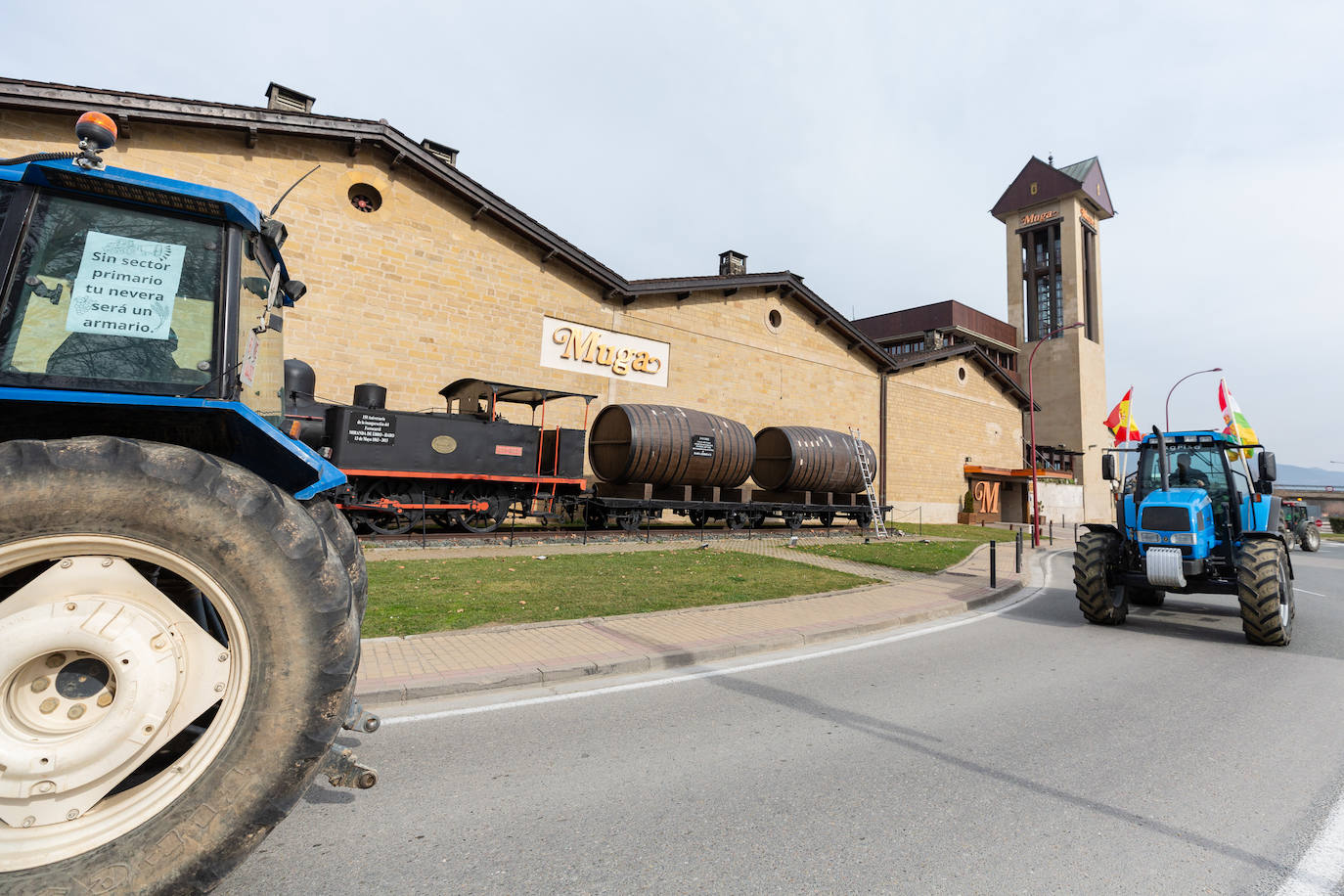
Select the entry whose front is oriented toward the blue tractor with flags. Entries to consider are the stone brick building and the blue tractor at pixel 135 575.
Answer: the stone brick building

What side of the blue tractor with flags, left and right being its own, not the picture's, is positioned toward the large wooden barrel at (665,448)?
right

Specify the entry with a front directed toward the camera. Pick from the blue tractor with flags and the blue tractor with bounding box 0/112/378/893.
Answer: the blue tractor with flags

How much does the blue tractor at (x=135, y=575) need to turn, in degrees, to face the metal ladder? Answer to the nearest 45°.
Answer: approximately 135° to its right

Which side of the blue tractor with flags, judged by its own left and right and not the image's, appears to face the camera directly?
front

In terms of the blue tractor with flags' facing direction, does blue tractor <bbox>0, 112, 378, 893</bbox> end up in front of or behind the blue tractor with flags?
in front

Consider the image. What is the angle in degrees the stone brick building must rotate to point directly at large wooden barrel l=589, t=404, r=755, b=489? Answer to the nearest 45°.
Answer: approximately 45° to its left

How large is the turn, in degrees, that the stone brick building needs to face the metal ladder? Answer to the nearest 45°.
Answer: approximately 45° to its left

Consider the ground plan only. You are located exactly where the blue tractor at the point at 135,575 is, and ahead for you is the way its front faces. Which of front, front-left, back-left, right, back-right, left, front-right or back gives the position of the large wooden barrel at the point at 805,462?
back-right

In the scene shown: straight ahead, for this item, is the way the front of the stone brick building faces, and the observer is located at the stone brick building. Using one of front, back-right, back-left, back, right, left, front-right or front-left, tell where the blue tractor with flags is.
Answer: front

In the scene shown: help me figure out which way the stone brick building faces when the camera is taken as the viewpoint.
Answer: facing the viewer and to the right of the viewer

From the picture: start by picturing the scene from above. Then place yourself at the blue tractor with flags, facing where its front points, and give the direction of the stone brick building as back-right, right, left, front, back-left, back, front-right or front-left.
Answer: right

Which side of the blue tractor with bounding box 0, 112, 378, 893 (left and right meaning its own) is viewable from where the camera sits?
left
